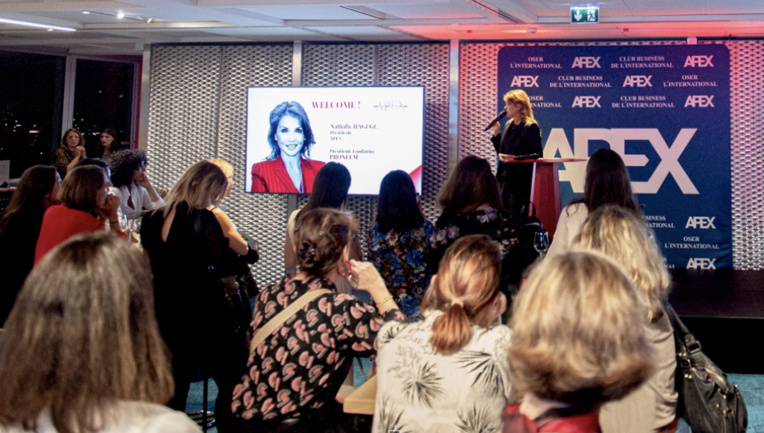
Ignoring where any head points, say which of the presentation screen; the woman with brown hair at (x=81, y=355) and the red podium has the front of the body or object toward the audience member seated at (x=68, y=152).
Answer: the woman with brown hair

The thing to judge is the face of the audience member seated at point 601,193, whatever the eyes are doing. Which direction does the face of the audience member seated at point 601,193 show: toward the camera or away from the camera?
away from the camera

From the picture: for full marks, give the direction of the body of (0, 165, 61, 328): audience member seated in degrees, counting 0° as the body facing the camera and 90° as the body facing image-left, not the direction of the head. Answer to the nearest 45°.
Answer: approximately 225°

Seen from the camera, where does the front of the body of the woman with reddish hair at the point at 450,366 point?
away from the camera

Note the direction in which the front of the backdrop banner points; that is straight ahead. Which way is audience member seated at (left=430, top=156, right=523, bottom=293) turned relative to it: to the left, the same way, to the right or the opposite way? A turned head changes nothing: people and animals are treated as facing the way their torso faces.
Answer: the opposite way

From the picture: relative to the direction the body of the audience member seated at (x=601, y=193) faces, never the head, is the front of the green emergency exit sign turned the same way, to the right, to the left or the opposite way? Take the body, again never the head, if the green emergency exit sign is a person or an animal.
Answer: the opposite way

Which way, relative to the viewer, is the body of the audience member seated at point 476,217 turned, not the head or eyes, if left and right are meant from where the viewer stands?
facing away from the viewer

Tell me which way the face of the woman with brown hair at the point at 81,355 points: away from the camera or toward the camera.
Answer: away from the camera

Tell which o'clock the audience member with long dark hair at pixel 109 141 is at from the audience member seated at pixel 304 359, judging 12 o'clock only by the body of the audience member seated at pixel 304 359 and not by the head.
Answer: the audience member with long dark hair at pixel 109 141 is roughly at 10 o'clock from the audience member seated at pixel 304 359.

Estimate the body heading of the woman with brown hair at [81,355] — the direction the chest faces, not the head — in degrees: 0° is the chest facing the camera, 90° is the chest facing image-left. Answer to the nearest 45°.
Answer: approximately 180°

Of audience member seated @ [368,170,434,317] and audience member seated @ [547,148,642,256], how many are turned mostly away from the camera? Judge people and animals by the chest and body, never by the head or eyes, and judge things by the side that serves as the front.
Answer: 2
